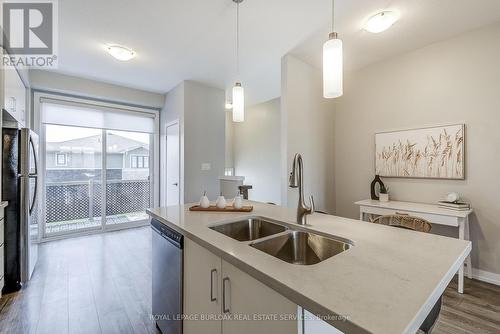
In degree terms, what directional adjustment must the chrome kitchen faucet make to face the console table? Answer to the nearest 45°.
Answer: approximately 180°

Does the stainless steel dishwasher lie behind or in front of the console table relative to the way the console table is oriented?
in front

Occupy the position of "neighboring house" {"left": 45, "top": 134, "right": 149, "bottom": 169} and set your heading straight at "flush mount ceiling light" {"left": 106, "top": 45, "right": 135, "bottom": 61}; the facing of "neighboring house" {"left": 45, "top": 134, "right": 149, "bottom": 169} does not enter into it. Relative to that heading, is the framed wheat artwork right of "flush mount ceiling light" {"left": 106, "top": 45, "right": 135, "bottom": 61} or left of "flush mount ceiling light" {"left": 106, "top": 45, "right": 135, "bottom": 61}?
left

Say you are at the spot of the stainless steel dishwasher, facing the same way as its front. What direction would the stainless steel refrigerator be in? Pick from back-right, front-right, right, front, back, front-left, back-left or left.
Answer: right

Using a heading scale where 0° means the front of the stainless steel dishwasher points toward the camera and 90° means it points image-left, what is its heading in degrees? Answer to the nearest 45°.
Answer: approximately 45°

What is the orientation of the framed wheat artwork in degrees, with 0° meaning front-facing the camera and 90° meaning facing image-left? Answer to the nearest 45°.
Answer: approximately 45°

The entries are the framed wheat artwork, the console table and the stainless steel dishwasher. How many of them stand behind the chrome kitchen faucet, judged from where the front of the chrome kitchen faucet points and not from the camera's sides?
2

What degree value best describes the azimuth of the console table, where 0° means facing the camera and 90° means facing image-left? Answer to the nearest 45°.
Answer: approximately 45°

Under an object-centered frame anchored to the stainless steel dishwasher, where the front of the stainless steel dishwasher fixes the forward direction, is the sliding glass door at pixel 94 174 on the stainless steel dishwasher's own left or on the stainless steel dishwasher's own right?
on the stainless steel dishwasher's own right
